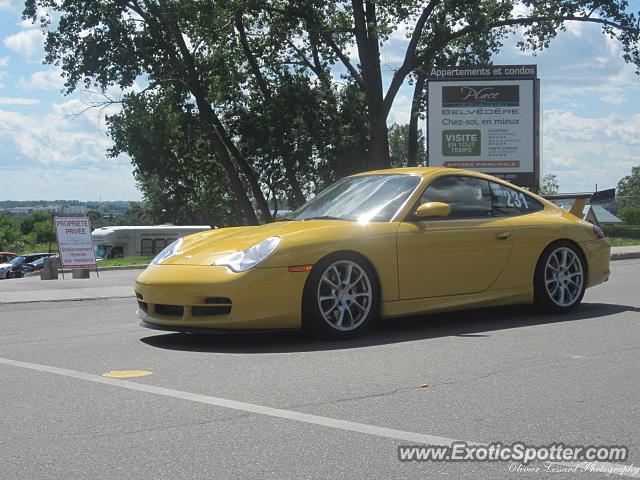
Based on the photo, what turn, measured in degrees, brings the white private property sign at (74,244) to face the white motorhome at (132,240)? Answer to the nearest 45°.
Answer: approximately 180°

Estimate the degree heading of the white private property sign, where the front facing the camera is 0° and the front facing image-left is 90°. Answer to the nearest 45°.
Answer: approximately 0°

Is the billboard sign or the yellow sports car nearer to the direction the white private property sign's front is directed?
the yellow sports car

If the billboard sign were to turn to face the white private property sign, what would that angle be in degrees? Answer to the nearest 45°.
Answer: approximately 45° to its right

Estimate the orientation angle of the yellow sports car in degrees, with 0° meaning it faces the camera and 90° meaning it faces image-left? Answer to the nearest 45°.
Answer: approximately 45°

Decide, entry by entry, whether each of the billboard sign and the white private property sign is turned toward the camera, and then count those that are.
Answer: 2

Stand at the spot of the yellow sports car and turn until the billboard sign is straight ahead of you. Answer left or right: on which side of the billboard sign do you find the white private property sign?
left

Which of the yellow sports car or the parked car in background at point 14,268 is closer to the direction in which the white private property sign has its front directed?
the yellow sports car

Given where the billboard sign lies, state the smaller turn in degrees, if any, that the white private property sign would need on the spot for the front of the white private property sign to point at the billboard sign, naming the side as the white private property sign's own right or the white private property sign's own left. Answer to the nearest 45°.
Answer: approximately 90° to the white private property sign's own left

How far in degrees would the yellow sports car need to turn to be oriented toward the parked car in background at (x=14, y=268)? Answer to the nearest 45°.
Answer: approximately 90° to its right

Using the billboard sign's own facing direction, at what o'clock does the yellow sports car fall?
The yellow sports car is roughly at 12 o'clock from the billboard sign.
